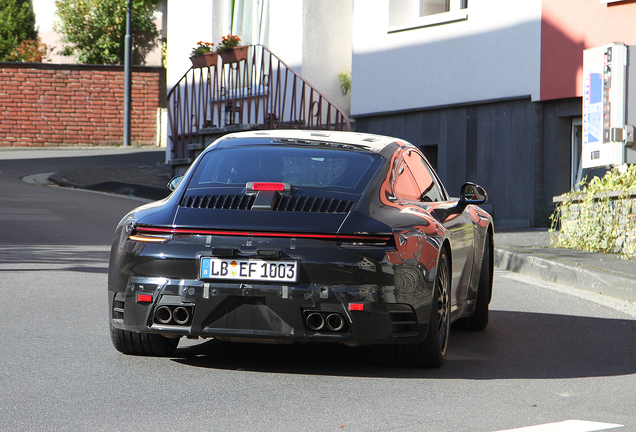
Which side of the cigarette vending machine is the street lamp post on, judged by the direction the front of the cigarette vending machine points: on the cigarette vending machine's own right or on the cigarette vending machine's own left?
on the cigarette vending machine's own right

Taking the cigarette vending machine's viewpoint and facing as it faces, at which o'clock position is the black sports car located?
The black sports car is roughly at 11 o'clock from the cigarette vending machine.

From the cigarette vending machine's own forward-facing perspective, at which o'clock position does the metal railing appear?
The metal railing is roughly at 3 o'clock from the cigarette vending machine.

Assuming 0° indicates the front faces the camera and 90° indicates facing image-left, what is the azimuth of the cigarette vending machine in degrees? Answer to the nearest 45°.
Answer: approximately 45°

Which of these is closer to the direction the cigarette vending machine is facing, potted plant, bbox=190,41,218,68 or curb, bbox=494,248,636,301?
the curb

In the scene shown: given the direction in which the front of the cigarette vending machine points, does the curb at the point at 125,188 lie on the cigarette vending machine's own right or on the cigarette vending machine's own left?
on the cigarette vending machine's own right
